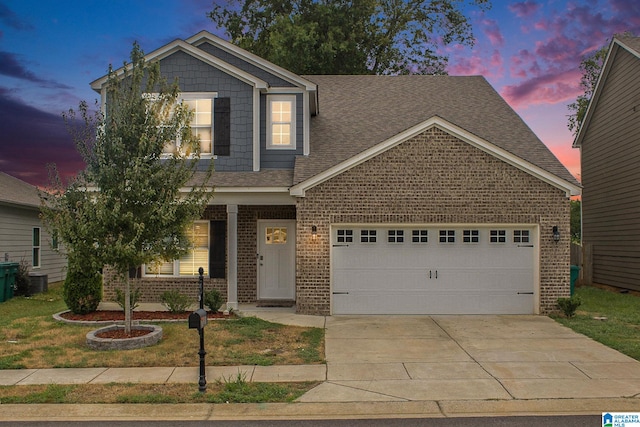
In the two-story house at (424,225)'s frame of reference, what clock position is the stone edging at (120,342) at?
The stone edging is roughly at 2 o'clock from the two-story house.

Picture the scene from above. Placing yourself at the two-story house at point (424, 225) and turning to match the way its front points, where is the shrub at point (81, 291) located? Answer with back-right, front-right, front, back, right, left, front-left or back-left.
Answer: right

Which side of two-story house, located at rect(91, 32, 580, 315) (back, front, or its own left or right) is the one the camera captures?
front

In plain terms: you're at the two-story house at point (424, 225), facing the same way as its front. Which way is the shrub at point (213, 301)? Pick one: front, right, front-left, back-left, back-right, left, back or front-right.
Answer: right

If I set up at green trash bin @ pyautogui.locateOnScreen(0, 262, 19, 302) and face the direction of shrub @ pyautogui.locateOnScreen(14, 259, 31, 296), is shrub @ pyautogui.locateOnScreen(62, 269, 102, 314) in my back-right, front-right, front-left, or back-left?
back-right

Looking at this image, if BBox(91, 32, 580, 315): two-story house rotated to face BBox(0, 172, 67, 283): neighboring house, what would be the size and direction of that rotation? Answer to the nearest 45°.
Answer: approximately 135° to its right

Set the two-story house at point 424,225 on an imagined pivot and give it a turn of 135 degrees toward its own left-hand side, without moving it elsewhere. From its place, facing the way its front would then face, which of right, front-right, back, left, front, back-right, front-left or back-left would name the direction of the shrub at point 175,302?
back-left

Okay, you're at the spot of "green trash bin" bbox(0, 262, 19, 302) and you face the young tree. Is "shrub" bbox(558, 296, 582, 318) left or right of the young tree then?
left

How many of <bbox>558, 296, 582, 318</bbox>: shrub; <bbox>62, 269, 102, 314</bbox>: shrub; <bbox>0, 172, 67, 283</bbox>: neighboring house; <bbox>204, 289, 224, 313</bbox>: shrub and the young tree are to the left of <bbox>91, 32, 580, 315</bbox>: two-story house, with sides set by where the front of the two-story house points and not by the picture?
1

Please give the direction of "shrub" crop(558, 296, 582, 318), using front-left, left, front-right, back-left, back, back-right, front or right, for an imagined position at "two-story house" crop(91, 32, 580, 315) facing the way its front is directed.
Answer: left

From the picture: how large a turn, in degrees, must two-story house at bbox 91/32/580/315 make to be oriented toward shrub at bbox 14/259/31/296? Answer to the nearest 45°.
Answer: approximately 90° to its right

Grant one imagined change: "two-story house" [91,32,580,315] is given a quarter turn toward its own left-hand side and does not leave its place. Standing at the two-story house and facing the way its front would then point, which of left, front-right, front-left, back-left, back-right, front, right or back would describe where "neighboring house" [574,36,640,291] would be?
front-left
